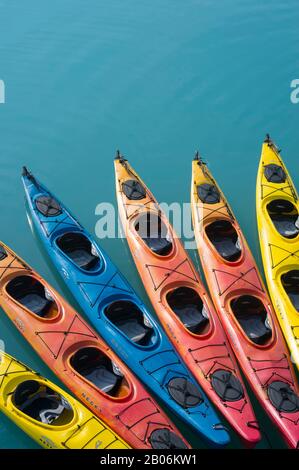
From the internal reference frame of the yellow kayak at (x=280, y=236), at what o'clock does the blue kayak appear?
The blue kayak is roughly at 2 o'clock from the yellow kayak.

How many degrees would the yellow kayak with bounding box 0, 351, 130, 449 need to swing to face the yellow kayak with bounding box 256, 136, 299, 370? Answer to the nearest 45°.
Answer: approximately 45° to its left

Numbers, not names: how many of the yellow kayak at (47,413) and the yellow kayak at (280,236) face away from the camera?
0

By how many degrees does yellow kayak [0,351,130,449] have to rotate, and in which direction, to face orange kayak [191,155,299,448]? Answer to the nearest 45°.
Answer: approximately 45° to its left

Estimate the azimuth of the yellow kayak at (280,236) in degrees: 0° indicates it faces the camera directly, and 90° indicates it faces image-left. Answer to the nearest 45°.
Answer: approximately 0°
